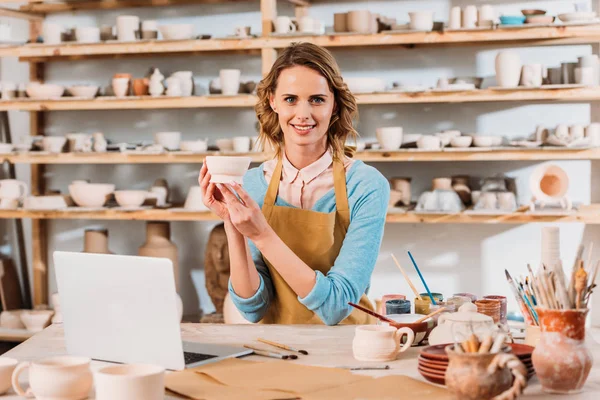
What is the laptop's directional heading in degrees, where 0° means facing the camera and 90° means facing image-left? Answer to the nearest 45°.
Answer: approximately 225°

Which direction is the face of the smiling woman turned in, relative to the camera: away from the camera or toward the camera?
toward the camera

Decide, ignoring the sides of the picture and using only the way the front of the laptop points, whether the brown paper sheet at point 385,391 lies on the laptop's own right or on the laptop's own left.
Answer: on the laptop's own right

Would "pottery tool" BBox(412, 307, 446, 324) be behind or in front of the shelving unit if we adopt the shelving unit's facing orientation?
in front

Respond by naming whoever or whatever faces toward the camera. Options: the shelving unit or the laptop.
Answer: the shelving unit

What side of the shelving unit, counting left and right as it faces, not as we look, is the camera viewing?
front

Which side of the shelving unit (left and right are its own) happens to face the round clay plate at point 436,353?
front

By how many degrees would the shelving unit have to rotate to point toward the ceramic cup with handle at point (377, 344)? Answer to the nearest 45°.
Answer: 0° — it already faces it

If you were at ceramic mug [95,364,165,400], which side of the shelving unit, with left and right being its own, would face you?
front

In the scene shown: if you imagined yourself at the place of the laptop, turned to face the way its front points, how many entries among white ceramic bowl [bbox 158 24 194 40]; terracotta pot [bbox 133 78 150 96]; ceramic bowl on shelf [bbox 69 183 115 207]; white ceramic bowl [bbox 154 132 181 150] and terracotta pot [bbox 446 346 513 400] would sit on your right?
1

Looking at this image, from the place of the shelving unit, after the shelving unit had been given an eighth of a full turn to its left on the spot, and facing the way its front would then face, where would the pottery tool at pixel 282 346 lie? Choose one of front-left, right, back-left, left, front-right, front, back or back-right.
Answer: front-right

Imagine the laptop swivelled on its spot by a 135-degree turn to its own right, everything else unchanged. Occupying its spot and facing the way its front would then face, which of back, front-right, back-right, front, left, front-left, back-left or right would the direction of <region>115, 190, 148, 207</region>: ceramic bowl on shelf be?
back

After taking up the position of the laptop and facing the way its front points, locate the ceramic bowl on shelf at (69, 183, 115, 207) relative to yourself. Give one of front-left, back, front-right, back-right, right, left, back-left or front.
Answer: front-left

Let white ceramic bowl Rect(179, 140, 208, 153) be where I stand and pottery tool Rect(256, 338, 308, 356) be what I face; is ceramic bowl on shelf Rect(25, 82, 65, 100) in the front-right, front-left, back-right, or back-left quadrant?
back-right

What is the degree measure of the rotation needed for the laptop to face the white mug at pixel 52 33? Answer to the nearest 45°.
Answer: approximately 45° to its left

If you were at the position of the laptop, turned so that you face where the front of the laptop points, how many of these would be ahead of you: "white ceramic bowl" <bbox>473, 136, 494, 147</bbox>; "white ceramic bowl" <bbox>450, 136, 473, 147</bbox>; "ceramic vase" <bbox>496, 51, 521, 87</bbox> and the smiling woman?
4

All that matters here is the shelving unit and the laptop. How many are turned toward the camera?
1

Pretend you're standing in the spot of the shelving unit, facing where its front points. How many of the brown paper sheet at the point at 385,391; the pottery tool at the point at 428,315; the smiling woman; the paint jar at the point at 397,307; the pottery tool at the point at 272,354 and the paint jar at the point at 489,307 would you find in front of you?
6

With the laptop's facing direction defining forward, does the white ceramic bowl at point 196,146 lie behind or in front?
in front

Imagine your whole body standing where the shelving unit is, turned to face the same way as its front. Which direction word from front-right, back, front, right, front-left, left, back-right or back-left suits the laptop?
front

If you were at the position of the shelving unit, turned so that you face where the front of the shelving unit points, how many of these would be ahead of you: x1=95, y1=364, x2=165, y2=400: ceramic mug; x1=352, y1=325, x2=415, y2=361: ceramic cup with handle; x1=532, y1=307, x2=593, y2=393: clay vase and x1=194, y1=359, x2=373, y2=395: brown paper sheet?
4
